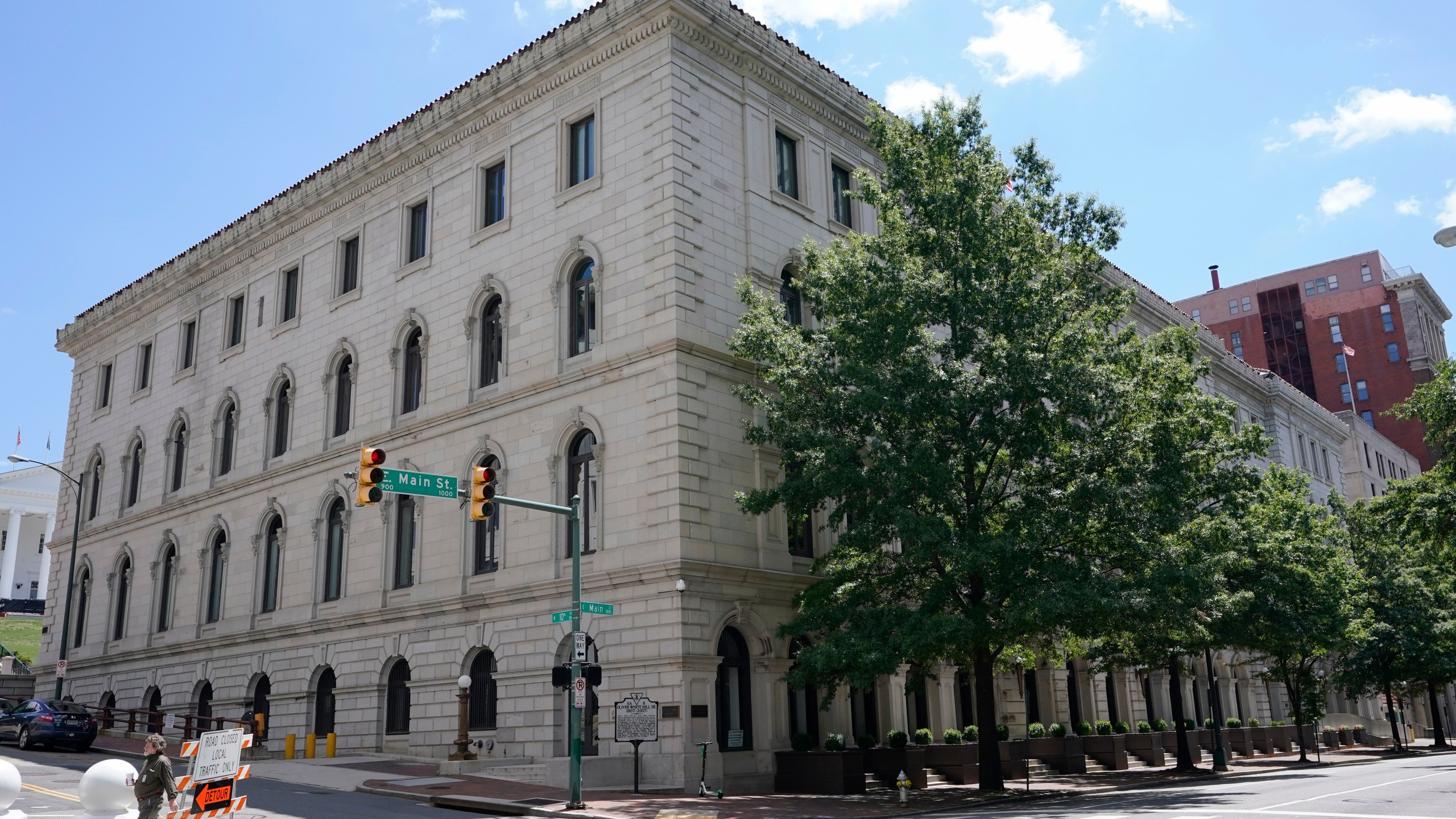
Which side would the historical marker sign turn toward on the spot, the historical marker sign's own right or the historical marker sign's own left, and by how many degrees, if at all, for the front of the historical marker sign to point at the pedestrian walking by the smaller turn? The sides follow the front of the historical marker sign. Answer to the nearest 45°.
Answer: approximately 45° to the historical marker sign's own right

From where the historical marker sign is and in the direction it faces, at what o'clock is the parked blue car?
The parked blue car is roughly at 4 o'clock from the historical marker sign.

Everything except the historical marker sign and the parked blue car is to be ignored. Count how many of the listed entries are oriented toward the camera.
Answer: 1

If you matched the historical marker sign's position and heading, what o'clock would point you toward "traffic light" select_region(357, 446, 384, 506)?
The traffic light is roughly at 1 o'clock from the historical marker sign.

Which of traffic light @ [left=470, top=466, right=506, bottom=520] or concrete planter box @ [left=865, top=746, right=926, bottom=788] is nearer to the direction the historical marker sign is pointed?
the traffic light
